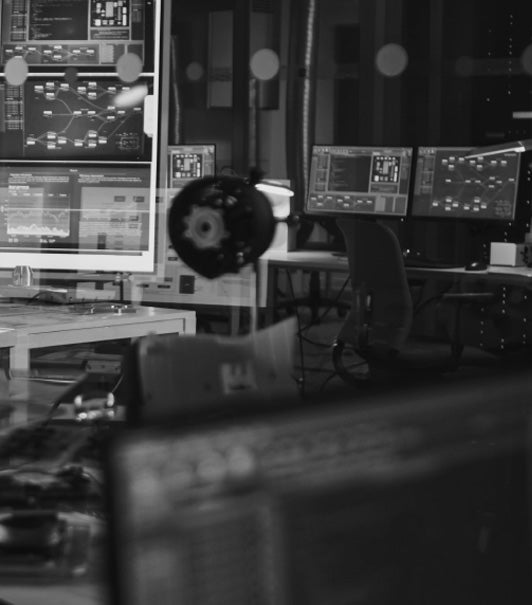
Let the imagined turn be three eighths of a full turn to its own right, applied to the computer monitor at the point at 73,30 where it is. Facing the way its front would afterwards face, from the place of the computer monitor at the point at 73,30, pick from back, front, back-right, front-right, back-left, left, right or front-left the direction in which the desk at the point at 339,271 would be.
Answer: right

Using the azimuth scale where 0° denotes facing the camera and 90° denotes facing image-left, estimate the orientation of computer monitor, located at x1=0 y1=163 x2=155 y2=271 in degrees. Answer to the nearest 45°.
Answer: approximately 0°

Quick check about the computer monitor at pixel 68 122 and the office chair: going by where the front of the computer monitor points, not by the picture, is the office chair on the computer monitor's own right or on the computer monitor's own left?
on the computer monitor's own left

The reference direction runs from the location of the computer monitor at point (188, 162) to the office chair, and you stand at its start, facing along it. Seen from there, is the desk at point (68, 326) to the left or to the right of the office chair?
right

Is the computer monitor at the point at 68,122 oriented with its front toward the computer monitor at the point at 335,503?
yes
